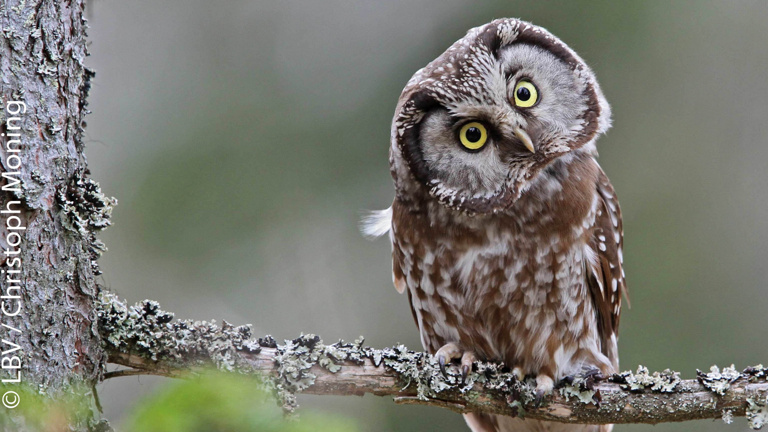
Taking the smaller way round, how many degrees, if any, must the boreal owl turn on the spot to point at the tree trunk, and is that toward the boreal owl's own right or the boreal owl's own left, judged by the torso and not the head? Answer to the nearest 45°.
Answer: approximately 45° to the boreal owl's own right

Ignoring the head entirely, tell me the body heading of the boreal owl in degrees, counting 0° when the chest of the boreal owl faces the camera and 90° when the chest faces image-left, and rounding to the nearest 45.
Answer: approximately 0°
